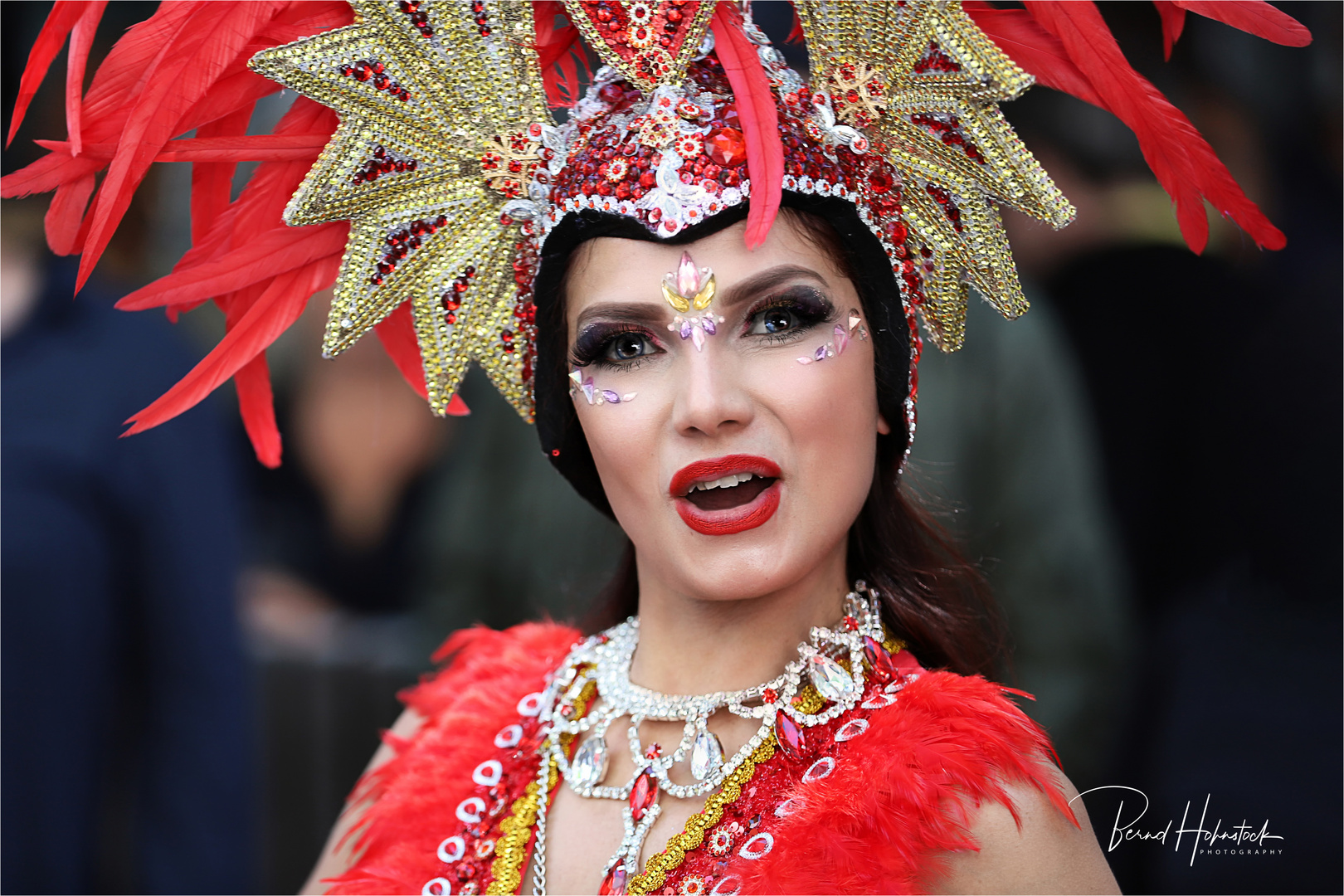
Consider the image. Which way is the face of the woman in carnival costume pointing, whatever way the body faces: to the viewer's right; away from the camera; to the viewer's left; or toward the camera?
toward the camera

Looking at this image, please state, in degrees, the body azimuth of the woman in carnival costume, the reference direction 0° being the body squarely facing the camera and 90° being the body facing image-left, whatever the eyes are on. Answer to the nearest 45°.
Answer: approximately 45°

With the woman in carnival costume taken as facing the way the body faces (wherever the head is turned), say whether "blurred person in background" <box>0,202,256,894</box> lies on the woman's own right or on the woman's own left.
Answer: on the woman's own right
